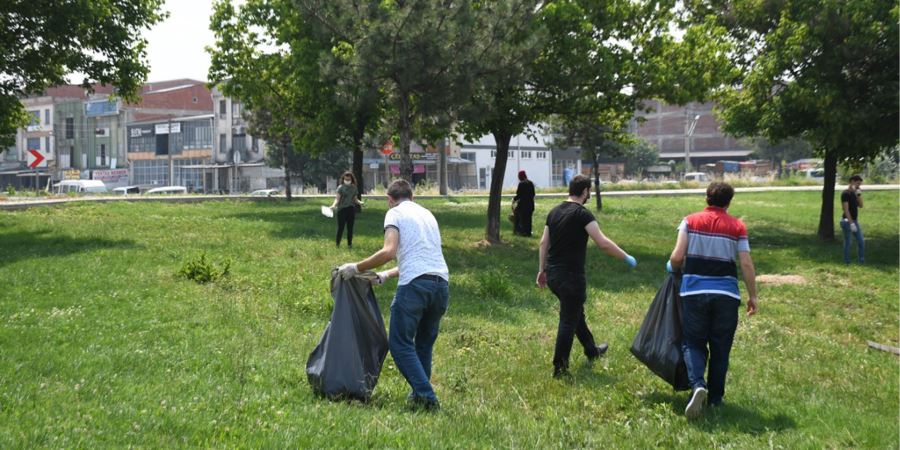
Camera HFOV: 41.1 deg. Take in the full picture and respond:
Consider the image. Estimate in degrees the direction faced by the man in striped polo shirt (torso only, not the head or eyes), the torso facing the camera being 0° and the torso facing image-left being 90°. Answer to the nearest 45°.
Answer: approximately 180°

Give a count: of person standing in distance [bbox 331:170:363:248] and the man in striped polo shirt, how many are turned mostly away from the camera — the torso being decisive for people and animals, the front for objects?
1

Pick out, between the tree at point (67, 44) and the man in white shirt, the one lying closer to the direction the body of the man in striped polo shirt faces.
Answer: the tree

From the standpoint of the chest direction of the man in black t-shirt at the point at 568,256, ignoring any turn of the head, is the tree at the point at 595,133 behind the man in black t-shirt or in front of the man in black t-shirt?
in front

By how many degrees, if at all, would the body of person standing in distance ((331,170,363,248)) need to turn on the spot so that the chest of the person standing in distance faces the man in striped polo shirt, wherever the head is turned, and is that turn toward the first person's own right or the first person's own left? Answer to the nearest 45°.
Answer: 0° — they already face them

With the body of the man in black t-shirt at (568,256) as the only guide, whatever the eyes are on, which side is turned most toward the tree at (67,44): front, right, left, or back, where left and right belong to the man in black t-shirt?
left

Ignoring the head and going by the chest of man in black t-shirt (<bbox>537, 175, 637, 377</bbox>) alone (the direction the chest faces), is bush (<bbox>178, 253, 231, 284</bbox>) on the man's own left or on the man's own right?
on the man's own left

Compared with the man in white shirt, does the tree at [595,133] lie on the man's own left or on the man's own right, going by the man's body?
on the man's own right

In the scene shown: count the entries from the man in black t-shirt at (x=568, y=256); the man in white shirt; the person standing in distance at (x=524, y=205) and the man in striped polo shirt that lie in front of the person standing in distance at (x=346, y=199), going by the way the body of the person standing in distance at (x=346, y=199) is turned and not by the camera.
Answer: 3

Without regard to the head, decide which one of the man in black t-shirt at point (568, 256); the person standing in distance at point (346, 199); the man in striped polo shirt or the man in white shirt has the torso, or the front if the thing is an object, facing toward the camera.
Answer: the person standing in distance

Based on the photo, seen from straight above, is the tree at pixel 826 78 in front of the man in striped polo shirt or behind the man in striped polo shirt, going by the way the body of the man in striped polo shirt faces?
in front

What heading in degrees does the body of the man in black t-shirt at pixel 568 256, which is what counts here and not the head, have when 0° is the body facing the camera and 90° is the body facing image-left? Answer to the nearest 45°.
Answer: approximately 225°

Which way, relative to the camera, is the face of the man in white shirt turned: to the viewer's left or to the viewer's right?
to the viewer's left

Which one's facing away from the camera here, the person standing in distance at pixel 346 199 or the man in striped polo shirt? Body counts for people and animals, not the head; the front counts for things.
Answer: the man in striped polo shirt
